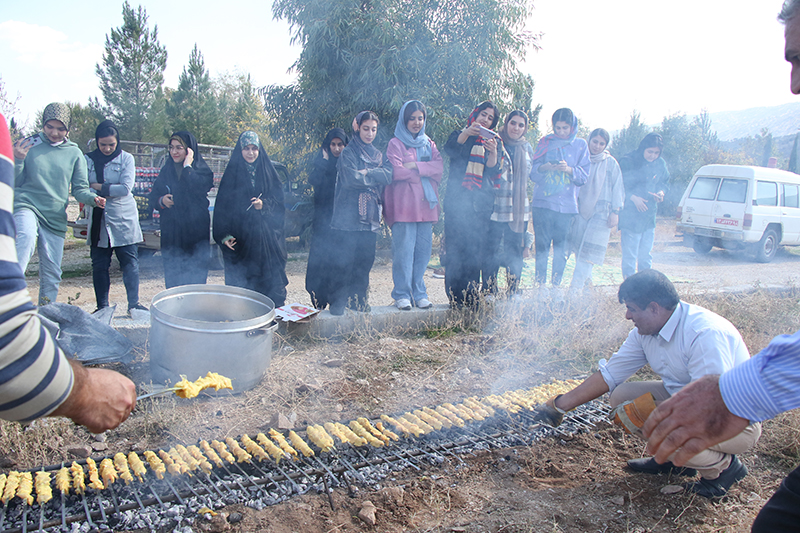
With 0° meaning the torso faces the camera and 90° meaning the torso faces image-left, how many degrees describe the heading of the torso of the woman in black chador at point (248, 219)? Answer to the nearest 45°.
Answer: approximately 0°

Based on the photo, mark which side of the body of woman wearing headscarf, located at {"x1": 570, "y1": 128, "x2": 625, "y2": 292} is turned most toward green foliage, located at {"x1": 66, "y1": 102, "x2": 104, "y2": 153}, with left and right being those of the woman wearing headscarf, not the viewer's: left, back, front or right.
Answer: right

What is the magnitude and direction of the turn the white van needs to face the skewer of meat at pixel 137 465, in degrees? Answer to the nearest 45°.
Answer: approximately 135° to its right

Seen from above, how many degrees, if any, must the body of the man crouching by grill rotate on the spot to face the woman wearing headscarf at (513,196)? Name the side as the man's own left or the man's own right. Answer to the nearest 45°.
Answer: approximately 45° to the man's own right

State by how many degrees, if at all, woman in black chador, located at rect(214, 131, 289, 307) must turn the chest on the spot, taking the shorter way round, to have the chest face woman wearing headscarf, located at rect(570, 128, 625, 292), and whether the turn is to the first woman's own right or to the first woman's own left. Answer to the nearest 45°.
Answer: approximately 90° to the first woman's own left

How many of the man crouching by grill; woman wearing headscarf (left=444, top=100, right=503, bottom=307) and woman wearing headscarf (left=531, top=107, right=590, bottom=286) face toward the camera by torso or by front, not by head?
2

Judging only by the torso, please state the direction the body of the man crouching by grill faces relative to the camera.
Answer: to the viewer's left
